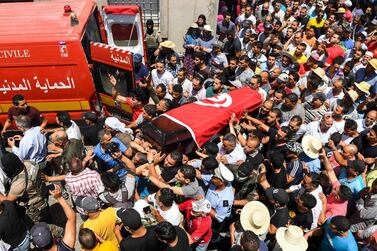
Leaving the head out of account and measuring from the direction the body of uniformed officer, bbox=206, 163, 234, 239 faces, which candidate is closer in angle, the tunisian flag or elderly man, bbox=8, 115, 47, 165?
the elderly man

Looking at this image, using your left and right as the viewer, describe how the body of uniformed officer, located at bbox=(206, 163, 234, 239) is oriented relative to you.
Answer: facing the viewer and to the left of the viewer

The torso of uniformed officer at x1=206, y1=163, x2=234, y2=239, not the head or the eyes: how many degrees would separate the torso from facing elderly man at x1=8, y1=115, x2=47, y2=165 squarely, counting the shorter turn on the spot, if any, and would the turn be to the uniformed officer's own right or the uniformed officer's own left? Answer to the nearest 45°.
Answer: approximately 45° to the uniformed officer's own right

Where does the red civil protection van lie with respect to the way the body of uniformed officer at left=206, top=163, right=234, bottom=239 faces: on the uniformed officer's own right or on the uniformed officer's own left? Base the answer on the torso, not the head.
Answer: on the uniformed officer's own right
